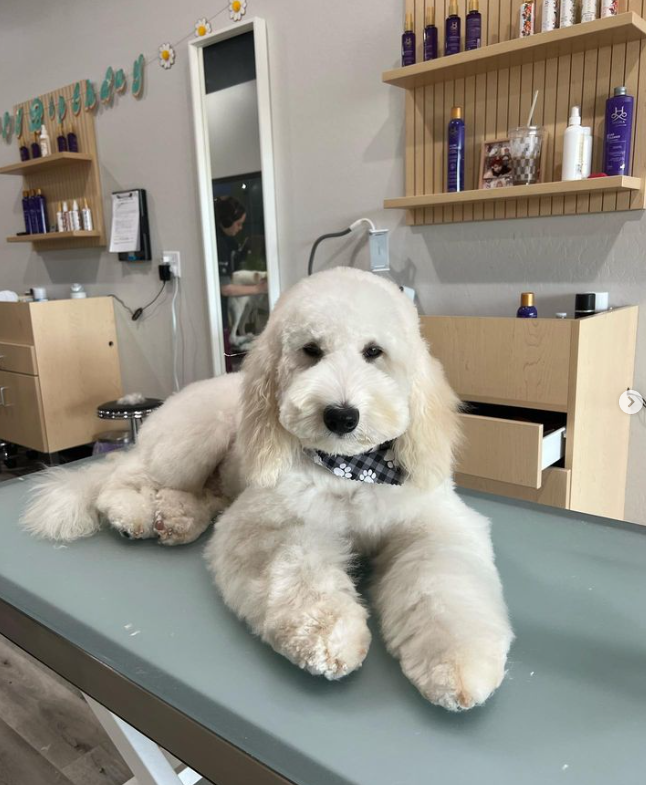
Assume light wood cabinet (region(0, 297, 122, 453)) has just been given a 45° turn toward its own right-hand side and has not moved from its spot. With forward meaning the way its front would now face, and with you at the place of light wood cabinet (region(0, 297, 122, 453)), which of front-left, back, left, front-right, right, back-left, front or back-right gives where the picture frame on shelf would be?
back-left

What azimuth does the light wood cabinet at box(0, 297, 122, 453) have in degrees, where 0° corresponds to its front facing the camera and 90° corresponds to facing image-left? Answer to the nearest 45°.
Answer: approximately 45°

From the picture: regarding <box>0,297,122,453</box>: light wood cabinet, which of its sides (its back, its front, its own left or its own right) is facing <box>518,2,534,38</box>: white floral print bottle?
left

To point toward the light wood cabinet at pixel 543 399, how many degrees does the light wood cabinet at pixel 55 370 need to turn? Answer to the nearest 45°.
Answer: approximately 90° to its left

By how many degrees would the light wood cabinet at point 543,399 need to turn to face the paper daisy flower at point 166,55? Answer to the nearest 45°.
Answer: approximately 90° to its right

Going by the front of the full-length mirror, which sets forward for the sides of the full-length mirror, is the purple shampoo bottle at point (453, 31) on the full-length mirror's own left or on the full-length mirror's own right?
on the full-length mirror's own left

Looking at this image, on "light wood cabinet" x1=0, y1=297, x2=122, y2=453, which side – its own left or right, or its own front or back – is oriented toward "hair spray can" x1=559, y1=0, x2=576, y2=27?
left

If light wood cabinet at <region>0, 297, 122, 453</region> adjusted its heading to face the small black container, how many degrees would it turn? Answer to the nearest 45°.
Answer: approximately 90° to its left
